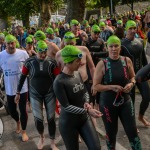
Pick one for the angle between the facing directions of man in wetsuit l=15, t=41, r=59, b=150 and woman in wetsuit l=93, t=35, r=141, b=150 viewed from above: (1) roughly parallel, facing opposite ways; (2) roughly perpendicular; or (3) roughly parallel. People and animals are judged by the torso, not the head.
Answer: roughly parallel

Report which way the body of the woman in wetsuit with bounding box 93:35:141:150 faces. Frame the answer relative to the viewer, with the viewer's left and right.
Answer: facing the viewer

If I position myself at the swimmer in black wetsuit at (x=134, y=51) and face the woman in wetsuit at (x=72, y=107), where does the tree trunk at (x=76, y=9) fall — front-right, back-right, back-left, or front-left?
back-right

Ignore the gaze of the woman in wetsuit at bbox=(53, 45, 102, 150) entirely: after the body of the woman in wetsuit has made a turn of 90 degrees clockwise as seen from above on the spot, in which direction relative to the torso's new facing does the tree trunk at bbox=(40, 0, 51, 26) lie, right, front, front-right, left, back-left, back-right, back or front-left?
back-right

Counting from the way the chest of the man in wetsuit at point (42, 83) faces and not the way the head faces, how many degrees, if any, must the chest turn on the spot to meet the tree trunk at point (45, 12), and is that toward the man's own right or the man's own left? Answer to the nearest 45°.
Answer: approximately 180°

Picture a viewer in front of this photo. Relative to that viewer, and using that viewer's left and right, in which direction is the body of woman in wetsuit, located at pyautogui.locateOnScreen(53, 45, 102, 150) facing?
facing the viewer and to the right of the viewer

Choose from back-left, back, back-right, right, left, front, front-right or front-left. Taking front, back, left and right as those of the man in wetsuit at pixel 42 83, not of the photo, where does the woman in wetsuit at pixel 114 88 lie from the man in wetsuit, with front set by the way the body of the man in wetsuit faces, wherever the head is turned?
front-left

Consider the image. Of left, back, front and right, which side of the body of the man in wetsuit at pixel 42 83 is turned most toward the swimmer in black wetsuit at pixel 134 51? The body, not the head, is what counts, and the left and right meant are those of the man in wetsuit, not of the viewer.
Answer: left

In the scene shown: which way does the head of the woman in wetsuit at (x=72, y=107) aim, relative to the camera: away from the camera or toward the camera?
toward the camera

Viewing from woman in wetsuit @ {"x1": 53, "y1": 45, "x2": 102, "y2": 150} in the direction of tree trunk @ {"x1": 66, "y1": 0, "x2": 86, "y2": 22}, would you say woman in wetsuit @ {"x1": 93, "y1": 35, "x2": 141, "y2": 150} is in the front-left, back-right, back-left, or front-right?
front-right

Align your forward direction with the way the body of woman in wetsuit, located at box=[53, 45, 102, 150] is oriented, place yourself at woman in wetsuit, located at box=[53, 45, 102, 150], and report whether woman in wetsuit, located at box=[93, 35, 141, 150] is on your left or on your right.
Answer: on your left

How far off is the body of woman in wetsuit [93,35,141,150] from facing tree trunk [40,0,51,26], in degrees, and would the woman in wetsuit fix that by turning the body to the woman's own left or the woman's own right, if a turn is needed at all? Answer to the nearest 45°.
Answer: approximately 180°

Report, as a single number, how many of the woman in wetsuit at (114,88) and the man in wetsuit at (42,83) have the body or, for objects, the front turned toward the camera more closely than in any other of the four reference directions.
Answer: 2
